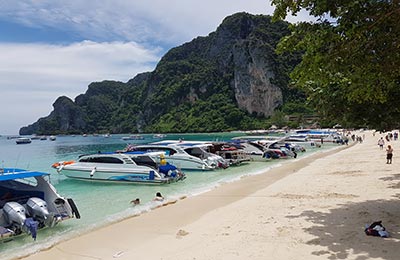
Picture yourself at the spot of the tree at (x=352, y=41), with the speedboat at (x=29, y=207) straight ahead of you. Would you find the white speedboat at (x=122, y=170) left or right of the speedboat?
right

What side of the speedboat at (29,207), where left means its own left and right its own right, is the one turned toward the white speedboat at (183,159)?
right

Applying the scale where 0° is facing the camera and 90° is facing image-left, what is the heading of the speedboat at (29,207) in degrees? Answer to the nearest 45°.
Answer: approximately 135°

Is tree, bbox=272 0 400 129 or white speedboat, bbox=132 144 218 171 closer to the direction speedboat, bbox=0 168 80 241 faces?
the white speedboat

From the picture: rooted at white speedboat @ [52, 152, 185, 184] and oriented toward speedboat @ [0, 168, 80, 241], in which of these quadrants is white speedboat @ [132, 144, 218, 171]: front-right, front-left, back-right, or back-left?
back-left

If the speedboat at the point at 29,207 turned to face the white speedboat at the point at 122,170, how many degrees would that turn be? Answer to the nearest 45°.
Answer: approximately 90° to its right

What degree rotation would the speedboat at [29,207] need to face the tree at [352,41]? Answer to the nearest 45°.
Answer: approximately 180°
